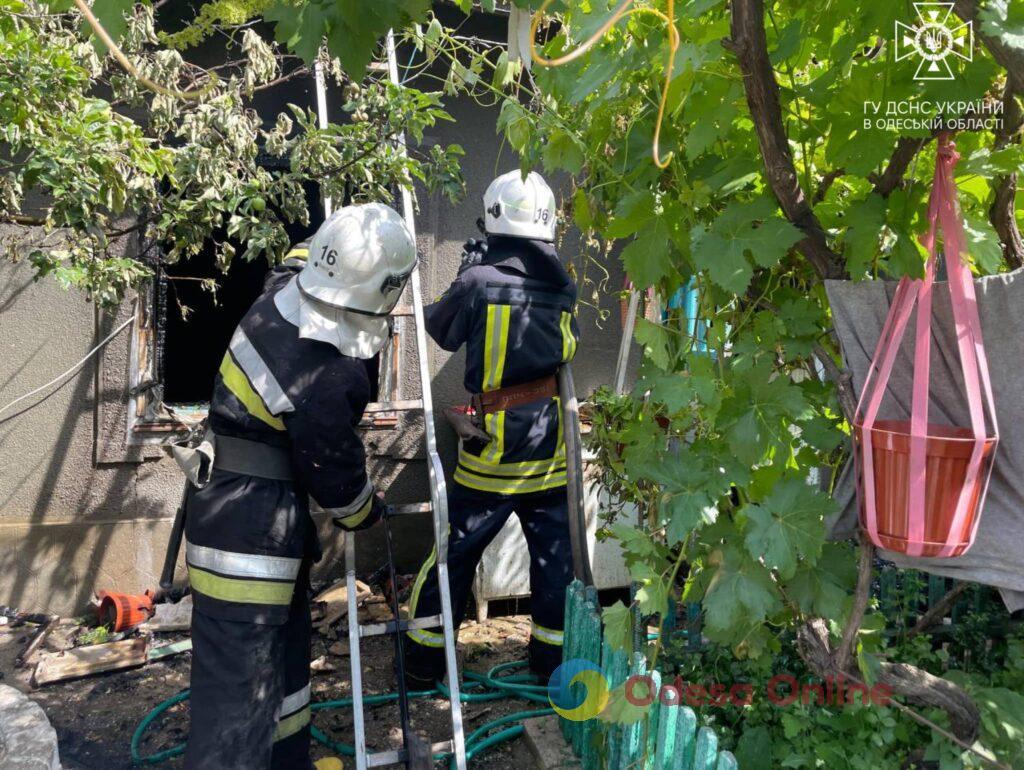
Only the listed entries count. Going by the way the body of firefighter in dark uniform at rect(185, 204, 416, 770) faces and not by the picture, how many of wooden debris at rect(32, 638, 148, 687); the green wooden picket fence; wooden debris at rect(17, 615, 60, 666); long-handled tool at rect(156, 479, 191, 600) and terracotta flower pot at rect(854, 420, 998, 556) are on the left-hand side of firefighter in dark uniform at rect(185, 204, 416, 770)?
3

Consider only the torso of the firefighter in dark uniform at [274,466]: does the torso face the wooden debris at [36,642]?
no

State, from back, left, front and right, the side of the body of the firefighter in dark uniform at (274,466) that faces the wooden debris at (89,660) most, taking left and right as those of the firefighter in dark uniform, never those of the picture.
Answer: left

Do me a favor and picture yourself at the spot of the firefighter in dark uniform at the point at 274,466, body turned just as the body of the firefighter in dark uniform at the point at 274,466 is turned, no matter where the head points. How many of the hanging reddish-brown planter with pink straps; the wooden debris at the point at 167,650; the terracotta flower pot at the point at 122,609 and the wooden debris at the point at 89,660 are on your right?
1

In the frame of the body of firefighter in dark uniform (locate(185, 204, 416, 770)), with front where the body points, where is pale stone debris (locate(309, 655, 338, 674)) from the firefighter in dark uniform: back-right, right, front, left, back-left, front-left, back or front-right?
front-left

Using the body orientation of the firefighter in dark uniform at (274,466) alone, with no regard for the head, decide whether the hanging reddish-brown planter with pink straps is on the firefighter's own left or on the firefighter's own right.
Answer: on the firefighter's own right

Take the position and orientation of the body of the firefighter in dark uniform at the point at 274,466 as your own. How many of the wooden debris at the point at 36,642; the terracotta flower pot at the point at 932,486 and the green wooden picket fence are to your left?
1

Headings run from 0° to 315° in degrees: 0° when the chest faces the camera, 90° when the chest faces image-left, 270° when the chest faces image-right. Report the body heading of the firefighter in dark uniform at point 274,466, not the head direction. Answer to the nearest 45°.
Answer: approximately 225°

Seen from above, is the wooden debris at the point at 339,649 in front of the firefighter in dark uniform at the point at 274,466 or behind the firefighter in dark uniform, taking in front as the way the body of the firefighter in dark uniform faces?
in front

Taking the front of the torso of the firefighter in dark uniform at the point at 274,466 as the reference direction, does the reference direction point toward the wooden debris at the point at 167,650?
no

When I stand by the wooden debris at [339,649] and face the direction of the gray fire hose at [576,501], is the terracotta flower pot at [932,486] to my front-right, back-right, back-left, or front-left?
front-right

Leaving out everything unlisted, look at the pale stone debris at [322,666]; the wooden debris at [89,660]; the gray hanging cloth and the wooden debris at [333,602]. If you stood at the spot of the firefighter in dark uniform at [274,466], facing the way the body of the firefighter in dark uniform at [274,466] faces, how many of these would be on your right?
1

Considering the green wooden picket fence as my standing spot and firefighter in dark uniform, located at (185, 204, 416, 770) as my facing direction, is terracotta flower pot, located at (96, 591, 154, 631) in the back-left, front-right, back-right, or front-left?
front-right

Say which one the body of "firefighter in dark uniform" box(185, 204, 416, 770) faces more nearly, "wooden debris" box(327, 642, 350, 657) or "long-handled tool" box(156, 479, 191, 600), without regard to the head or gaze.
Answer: the wooden debris

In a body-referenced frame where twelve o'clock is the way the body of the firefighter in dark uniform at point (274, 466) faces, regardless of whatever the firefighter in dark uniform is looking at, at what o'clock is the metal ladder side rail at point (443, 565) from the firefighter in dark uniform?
The metal ladder side rail is roughly at 1 o'clock from the firefighter in dark uniform.

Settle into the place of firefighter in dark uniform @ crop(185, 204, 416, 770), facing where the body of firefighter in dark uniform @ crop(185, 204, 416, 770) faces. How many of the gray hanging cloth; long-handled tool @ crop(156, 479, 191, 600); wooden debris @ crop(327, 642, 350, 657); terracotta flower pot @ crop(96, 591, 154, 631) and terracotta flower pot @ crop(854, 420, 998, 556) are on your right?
2

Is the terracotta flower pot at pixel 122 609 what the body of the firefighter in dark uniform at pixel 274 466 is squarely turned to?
no

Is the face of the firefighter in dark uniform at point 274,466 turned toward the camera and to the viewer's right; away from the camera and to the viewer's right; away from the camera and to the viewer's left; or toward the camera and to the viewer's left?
away from the camera and to the viewer's right
